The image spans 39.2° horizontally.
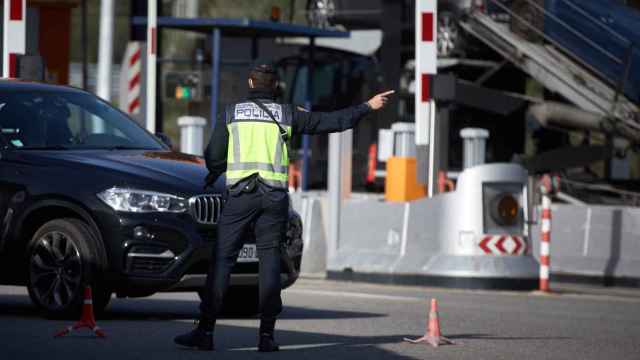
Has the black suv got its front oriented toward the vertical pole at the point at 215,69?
no

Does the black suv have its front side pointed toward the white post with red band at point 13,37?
no

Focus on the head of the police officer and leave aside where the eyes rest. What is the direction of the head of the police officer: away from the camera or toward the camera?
away from the camera

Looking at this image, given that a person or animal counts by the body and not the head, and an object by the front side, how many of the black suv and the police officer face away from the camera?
1

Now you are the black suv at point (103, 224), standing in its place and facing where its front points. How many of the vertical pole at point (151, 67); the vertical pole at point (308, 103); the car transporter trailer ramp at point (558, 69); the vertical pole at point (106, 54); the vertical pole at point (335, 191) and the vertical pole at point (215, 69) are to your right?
0

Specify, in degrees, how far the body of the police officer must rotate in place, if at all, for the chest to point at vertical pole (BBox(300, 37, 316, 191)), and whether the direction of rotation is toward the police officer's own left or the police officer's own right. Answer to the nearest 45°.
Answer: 0° — they already face it

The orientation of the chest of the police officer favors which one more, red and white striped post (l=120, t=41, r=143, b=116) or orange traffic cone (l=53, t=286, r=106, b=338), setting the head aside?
the red and white striped post

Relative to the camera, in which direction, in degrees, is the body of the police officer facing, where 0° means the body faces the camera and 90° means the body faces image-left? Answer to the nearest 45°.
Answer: approximately 180°

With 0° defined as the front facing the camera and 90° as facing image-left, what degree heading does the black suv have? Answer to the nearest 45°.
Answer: approximately 315°

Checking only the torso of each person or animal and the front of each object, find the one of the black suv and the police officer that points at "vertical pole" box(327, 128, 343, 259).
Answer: the police officer

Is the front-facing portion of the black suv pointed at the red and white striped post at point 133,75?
no

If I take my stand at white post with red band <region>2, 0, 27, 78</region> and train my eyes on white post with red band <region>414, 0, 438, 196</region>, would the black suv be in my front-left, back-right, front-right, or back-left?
front-right

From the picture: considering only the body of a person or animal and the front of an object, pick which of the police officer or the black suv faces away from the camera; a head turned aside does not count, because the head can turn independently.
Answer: the police officer

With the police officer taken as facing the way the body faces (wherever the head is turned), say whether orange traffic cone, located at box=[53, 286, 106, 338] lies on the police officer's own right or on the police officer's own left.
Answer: on the police officer's own left

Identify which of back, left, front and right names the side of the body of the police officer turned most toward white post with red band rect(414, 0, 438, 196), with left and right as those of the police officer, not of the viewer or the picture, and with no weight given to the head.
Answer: front

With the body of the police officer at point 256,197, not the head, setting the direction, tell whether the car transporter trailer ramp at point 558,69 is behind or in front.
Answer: in front

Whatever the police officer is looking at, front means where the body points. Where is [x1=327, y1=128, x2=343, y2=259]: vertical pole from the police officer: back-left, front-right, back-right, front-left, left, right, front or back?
front
